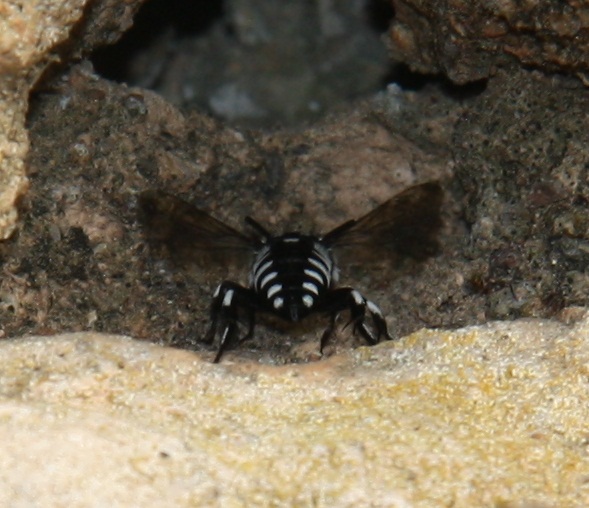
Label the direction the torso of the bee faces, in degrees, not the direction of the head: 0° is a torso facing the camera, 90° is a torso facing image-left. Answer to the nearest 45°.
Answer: approximately 180°
